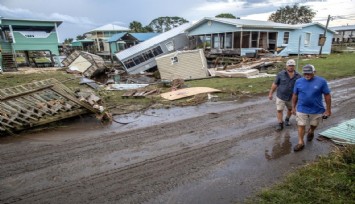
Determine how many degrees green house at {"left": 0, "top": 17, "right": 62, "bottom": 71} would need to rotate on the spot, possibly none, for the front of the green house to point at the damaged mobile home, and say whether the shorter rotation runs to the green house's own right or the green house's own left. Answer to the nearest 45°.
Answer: approximately 45° to the green house's own left

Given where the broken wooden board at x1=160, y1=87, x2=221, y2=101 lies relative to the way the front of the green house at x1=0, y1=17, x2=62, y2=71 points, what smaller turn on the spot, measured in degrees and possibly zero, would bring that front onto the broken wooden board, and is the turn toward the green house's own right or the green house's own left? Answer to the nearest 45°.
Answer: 0° — it already faces it

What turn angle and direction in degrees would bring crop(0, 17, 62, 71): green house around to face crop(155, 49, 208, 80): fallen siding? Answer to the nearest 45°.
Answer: approximately 45° to its left
